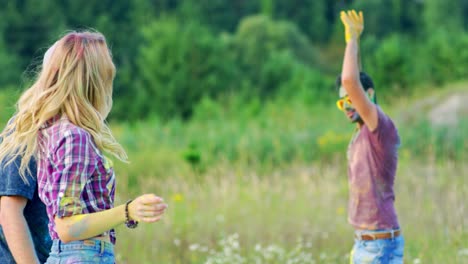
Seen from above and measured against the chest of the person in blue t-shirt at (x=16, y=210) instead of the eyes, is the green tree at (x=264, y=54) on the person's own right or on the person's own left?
on the person's own left

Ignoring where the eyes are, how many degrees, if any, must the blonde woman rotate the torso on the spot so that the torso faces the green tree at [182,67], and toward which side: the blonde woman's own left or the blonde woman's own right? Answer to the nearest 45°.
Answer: approximately 90° to the blonde woman's own left

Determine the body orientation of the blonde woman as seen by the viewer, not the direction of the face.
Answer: to the viewer's right

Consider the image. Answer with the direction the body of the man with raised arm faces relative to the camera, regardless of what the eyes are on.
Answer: to the viewer's left

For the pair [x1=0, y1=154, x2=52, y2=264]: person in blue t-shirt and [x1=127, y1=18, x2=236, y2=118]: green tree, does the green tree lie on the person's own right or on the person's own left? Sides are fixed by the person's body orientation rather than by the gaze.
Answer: on the person's own left

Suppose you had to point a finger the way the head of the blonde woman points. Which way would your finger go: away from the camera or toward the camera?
away from the camera

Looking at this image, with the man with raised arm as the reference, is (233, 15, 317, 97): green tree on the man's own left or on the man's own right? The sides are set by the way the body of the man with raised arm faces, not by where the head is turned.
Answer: on the man's own right

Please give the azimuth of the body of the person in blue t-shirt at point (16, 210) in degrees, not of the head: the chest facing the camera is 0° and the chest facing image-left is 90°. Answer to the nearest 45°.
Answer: approximately 270°

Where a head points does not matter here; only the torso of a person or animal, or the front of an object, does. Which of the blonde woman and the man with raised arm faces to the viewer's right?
the blonde woman
